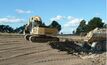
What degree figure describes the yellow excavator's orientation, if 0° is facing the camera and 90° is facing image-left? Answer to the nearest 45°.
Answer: approximately 45°
